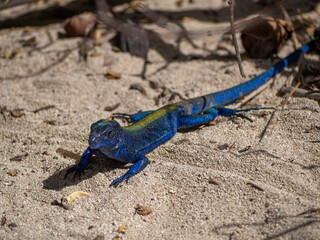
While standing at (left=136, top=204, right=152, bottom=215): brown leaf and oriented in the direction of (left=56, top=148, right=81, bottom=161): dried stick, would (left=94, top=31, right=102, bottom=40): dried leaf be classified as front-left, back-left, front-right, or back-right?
front-right

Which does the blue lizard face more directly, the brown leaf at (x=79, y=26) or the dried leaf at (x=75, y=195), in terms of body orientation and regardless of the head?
the dried leaf

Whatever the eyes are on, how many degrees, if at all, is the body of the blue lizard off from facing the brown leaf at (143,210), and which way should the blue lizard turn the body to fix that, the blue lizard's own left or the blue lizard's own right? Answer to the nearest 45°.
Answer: approximately 45° to the blue lizard's own left

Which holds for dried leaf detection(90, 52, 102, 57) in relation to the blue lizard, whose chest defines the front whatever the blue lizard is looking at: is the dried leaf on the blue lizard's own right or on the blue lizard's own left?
on the blue lizard's own right

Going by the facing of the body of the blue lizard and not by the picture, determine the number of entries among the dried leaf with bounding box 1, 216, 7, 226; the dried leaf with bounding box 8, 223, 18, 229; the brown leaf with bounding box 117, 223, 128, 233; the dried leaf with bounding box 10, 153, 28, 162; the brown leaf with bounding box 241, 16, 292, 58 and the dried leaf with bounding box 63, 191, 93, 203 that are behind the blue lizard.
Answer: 1

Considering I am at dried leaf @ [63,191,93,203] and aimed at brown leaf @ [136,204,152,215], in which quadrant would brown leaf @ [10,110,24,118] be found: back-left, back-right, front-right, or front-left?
back-left

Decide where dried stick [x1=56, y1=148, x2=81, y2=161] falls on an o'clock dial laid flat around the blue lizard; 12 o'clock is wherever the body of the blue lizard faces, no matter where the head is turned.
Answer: The dried stick is roughly at 1 o'clock from the blue lizard.

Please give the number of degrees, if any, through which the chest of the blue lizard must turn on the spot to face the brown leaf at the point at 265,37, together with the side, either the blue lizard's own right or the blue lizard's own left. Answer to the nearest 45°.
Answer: approximately 180°

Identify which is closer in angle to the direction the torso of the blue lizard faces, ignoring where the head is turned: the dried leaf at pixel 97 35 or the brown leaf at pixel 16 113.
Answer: the brown leaf

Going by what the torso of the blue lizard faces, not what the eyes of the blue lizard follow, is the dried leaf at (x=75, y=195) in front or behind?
in front

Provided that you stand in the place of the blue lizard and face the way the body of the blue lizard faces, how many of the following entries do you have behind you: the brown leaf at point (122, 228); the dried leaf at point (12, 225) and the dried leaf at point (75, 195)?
0

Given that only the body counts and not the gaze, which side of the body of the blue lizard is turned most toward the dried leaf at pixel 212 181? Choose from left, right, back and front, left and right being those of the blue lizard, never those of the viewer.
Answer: left

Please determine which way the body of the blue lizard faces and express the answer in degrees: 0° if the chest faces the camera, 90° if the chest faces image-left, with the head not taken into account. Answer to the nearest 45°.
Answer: approximately 45°

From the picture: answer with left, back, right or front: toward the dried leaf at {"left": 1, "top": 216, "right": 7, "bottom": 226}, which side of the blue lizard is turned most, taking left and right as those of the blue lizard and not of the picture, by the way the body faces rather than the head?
front

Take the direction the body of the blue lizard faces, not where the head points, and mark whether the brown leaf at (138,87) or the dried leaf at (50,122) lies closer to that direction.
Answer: the dried leaf

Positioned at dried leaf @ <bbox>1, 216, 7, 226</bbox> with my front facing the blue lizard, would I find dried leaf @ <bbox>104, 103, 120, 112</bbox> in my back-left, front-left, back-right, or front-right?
front-left
